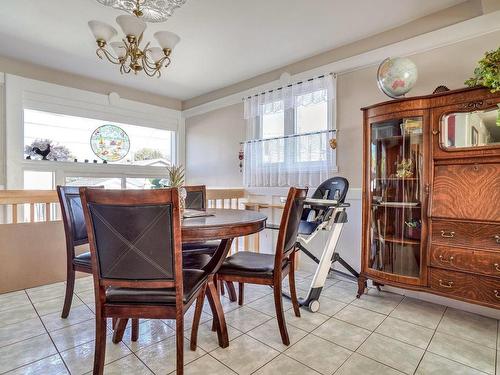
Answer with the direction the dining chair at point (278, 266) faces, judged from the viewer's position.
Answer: facing away from the viewer and to the left of the viewer

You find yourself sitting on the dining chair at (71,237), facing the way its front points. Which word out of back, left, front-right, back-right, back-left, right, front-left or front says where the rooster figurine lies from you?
back-left

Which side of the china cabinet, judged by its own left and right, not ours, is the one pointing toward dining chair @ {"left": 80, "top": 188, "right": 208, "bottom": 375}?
front

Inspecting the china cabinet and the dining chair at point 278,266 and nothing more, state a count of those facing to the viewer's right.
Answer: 0

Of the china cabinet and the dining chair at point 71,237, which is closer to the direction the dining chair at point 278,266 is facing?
the dining chair

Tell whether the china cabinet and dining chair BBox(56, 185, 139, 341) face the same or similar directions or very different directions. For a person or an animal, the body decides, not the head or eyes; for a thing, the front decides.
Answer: very different directions

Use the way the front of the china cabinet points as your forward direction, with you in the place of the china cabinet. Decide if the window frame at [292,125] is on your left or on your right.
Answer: on your right

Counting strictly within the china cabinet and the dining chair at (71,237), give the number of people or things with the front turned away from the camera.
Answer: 0

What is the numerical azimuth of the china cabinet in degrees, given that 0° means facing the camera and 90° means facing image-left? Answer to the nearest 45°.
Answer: approximately 45°

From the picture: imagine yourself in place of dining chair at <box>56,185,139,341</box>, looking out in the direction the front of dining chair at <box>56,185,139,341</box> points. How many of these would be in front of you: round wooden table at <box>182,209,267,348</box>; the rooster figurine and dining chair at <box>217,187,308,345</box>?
2

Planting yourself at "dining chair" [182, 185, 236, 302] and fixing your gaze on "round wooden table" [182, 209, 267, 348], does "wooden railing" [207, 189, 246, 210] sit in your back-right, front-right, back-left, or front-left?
back-left

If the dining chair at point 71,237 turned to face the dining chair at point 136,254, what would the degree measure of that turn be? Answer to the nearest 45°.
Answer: approximately 45° to its right

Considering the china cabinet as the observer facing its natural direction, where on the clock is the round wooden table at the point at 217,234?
The round wooden table is roughly at 12 o'clock from the china cabinet.

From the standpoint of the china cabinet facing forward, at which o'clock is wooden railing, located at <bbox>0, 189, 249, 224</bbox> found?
The wooden railing is roughly at 1 o'clock from the china cabinet.
